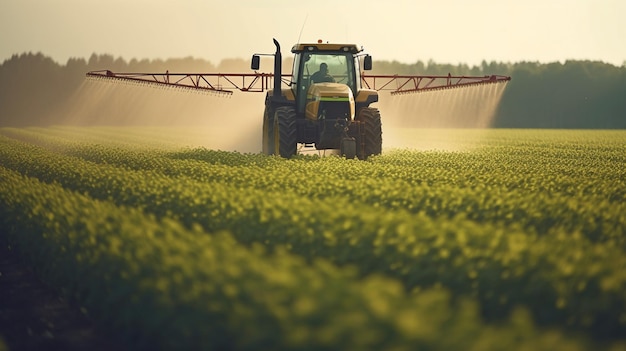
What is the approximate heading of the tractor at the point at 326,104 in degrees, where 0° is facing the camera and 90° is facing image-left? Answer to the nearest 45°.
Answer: approximately 0°

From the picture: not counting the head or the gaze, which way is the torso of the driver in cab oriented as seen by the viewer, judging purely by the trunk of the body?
toward the camera
